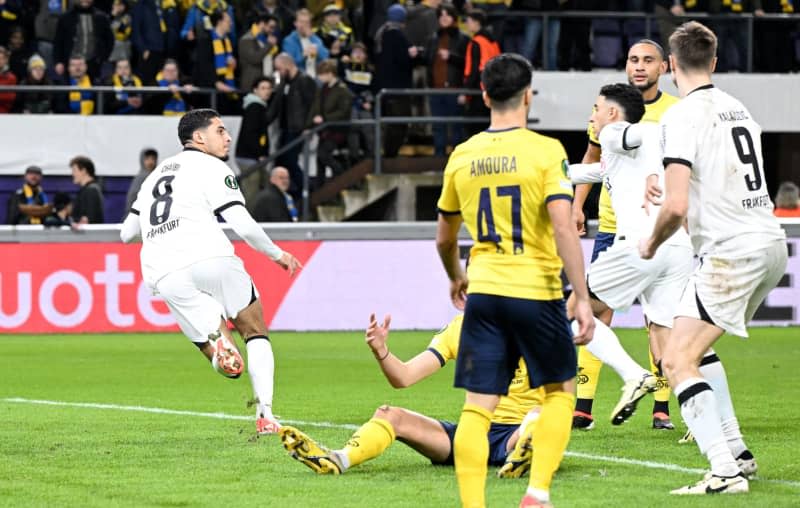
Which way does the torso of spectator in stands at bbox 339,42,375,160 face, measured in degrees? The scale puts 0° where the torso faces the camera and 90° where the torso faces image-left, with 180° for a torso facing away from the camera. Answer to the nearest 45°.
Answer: approximately 0°

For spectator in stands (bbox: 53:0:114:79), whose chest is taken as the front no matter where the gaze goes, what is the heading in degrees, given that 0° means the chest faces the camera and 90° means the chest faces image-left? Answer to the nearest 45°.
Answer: approximately 0°

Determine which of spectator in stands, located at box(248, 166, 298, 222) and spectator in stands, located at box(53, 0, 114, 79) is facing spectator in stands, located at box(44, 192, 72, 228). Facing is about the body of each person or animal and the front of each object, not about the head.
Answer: spectator in stands, located at box(53, 0, 114, 79)

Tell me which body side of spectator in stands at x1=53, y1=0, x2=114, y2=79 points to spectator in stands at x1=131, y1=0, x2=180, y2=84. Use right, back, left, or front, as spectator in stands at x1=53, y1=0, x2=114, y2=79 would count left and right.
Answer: left

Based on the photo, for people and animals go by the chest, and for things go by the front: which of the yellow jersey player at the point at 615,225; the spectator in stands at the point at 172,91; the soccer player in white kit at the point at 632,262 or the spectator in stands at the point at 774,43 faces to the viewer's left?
the soccer player in white kit

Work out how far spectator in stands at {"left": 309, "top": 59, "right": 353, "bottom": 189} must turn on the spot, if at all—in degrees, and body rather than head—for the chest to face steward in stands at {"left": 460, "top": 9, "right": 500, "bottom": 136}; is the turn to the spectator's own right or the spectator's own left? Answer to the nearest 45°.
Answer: approximately 135° to the spectator's own left

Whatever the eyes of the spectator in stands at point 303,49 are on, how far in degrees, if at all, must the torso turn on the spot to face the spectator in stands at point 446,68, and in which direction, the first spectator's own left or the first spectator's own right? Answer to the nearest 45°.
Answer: approximately 90° to the first spectator's own left

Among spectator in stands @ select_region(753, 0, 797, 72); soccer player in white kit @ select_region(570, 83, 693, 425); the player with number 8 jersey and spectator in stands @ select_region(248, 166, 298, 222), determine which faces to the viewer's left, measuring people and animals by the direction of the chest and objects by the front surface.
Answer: the soccer player in white kit

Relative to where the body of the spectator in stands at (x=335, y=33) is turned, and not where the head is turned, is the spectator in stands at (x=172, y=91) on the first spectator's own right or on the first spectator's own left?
on the first spectator's own right
